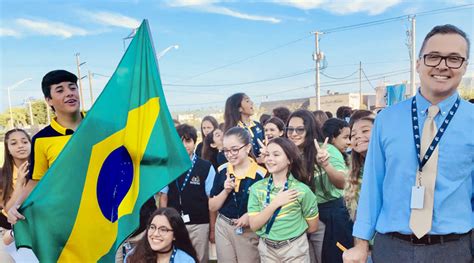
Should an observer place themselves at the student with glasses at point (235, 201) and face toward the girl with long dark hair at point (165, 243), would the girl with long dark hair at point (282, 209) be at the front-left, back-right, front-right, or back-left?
back-left

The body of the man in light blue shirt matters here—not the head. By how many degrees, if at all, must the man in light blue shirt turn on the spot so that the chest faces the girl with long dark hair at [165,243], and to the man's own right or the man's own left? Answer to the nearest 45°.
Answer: approximately 90° to the man's own right

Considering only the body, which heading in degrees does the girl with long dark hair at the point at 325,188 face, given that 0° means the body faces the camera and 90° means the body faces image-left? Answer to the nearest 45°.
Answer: approximately 45°

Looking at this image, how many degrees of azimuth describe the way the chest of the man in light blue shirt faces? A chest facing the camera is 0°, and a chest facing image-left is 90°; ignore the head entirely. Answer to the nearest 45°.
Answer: approximately 0°

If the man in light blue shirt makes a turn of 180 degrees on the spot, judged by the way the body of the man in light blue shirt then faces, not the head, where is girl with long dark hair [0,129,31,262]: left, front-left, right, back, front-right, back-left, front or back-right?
left

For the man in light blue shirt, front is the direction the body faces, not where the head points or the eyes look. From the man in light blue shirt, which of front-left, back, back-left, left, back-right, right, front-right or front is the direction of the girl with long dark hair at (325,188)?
back-right

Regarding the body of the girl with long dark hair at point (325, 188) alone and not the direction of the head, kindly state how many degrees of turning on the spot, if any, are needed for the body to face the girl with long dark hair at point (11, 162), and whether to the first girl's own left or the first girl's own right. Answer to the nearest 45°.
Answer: approximately 45° to the first girl's own right

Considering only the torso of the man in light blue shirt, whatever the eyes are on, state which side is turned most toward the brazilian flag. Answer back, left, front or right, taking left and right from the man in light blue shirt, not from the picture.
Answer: right

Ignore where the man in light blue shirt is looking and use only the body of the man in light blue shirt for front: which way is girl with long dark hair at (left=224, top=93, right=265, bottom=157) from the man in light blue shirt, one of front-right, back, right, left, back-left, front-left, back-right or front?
back-right

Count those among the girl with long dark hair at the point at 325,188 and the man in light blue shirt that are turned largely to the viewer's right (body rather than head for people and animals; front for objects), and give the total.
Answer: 0
